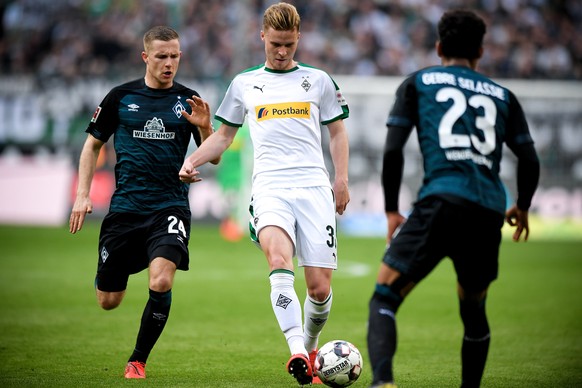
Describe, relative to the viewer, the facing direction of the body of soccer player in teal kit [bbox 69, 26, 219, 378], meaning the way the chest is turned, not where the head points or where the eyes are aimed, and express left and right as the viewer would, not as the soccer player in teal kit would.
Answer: facing the viewer

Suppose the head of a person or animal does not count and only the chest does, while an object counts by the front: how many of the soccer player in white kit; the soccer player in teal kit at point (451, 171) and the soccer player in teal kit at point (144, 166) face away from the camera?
1

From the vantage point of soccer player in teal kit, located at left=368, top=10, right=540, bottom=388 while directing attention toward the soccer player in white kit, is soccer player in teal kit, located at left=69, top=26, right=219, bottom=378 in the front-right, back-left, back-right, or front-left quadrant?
front-left

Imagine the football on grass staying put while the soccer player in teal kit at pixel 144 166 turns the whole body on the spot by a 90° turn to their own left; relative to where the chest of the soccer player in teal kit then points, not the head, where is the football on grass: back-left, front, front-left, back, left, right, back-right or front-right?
front-right

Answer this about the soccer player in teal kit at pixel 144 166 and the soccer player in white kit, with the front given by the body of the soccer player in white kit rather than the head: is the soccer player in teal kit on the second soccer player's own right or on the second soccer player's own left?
on the second soccer player's own right

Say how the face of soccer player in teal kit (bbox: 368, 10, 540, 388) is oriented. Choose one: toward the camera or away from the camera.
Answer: away from the camera

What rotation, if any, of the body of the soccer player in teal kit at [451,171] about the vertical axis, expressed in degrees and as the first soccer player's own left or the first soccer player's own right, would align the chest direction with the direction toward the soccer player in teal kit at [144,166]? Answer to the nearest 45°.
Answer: approximately 45° to the first soccer player's own left

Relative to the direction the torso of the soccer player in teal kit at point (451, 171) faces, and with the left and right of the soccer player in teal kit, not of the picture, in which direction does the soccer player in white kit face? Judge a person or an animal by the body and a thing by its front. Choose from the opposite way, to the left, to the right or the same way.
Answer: the opposite way

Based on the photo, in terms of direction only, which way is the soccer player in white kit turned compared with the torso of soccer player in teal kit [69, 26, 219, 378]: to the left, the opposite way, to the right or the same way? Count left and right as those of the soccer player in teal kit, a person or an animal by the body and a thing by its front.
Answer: the same way

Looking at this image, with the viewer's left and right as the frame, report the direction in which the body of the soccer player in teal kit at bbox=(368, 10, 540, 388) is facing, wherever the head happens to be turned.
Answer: facing away from the viewer

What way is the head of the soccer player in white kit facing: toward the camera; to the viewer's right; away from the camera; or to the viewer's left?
toward the camera

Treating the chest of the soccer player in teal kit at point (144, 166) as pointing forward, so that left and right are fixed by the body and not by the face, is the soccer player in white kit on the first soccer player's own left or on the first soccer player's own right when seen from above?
on the first soccer player's own left

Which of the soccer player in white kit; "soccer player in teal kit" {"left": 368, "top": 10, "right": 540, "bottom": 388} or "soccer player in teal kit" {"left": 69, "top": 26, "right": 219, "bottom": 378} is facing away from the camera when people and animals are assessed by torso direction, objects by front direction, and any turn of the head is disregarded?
"soccer player in teal kit" {"left": 368, "top": 10, "right": 540, "bottom": 388}

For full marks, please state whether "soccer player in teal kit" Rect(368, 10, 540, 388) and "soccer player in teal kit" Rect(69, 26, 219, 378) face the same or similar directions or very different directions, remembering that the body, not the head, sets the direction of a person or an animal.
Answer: very different directions

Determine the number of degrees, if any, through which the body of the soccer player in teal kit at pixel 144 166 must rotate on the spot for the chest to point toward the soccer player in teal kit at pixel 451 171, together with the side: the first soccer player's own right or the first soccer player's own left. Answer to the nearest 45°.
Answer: approximately 45° to the first soccer player's own left
